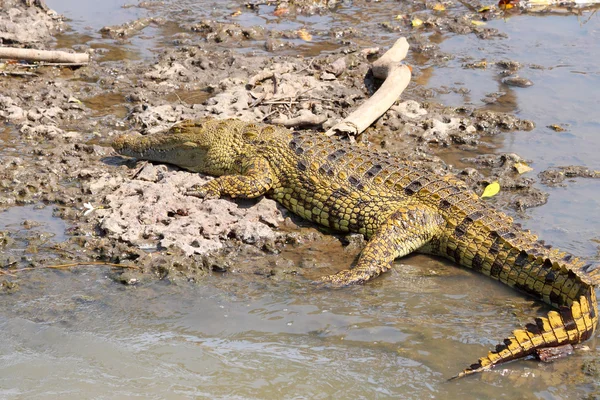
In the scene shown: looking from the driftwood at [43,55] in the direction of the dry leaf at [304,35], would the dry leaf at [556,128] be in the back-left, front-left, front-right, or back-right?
front-right

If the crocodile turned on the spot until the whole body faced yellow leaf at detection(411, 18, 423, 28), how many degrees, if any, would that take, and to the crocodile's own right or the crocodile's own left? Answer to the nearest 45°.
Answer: approximately 45° to the crocodile's own right

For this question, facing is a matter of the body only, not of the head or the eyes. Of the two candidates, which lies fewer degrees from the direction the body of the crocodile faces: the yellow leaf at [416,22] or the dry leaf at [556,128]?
the yellow leaf

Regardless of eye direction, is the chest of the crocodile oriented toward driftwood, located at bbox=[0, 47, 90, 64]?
yes

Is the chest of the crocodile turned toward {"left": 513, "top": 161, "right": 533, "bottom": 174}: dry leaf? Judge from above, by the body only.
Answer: no

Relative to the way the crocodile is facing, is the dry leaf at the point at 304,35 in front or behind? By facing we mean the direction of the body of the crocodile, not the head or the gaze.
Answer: in front

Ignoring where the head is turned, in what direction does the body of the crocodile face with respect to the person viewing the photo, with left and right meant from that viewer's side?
facing away from the viewer and to the left of the viewer

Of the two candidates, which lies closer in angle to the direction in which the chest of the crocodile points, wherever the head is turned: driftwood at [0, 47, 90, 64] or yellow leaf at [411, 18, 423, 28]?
the driftwood

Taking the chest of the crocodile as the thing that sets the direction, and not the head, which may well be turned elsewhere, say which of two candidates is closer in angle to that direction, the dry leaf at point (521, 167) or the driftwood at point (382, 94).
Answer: the driftwood

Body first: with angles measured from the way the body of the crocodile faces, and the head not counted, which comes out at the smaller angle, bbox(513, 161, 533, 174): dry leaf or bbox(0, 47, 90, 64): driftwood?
the driftwood

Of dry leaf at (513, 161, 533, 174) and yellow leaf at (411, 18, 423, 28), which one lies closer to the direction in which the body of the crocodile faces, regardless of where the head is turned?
the yellow leaf

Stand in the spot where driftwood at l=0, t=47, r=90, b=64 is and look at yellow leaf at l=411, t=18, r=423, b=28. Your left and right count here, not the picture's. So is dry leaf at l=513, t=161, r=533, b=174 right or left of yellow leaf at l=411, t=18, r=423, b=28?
right

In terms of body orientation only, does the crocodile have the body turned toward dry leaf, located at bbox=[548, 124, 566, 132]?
no
